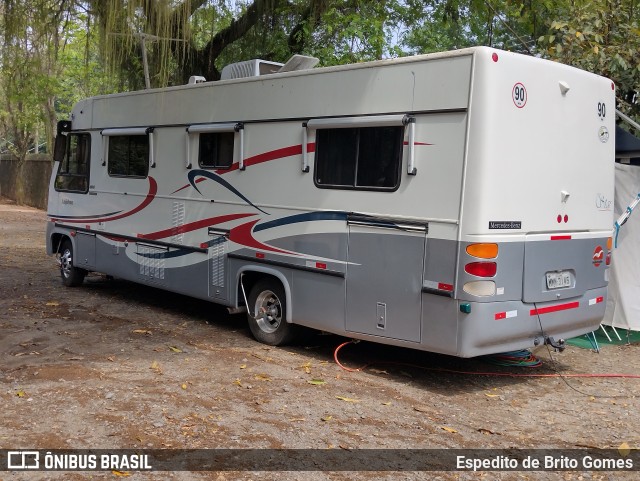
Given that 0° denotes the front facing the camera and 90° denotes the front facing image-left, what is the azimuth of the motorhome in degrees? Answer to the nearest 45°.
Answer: approximately 135°

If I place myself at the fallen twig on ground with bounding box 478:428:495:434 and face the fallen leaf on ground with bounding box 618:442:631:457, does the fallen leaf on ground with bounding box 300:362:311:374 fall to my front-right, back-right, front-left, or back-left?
back-left

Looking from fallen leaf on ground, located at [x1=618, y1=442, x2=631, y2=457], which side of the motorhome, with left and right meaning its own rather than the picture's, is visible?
back
